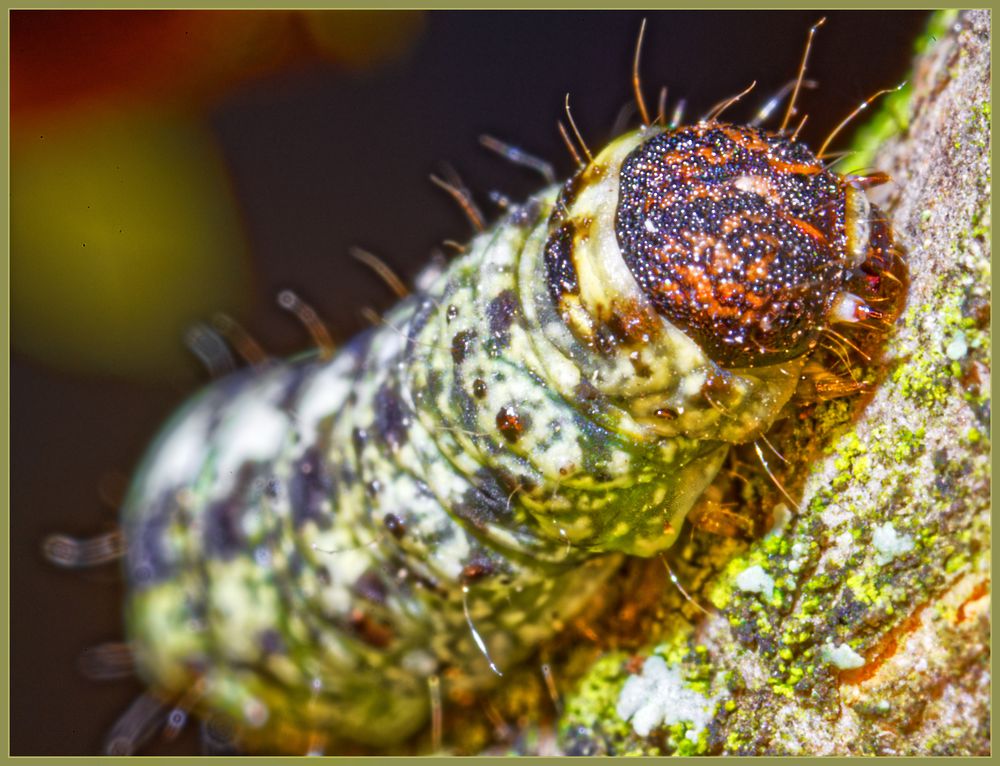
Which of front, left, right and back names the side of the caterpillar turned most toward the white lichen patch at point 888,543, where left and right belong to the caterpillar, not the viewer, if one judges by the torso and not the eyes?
front
